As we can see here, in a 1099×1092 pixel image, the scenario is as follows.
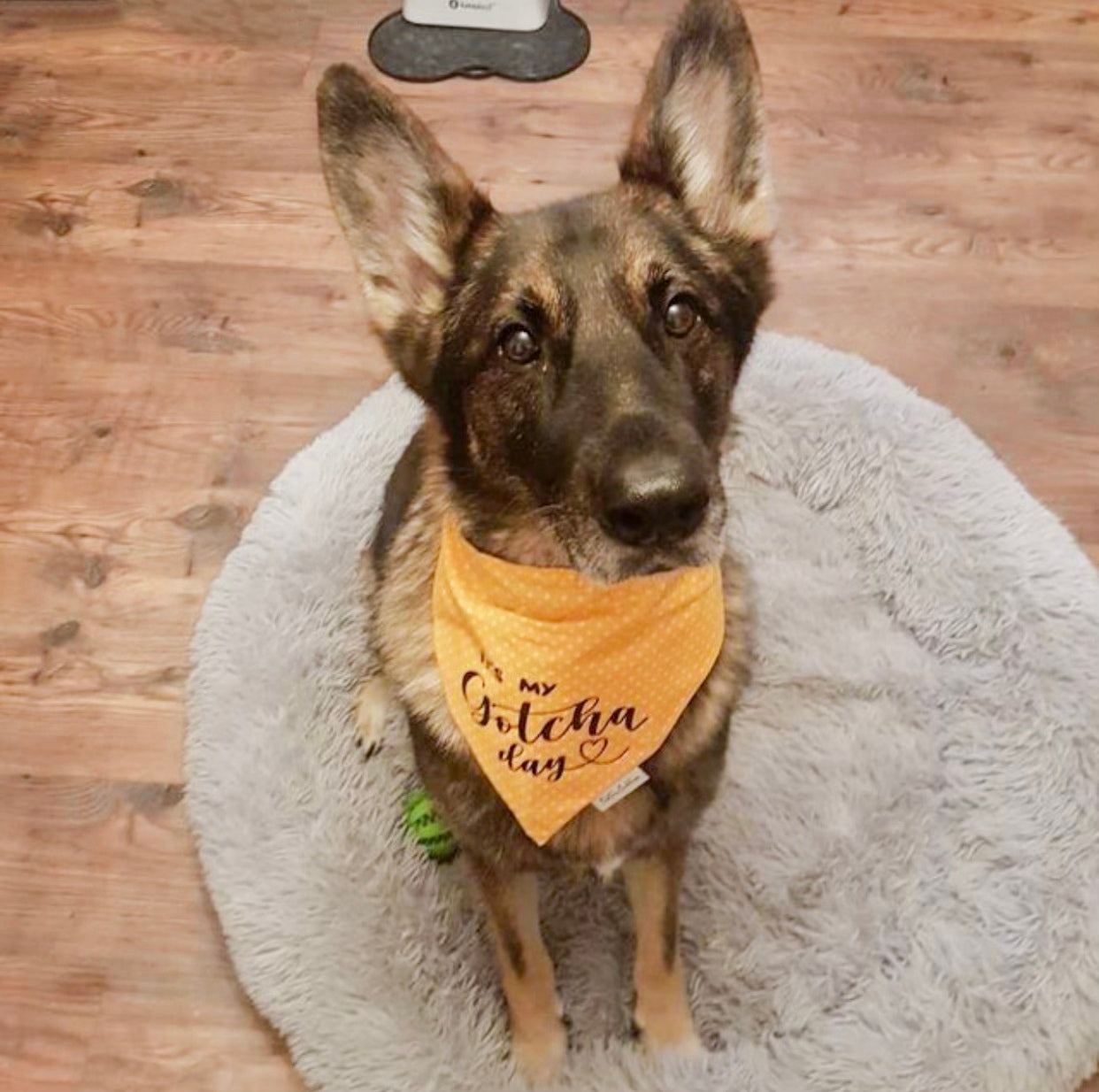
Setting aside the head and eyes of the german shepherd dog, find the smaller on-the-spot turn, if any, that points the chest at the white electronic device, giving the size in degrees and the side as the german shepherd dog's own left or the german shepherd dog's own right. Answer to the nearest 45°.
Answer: approximately 180°

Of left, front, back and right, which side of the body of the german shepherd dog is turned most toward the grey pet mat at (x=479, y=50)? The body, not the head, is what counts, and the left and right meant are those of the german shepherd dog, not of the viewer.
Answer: back

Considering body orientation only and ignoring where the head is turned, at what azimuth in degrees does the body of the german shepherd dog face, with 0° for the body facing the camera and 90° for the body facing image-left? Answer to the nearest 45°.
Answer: approximately 0°
